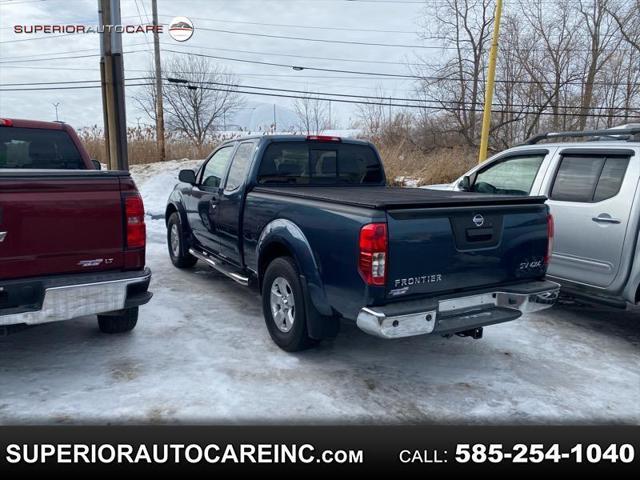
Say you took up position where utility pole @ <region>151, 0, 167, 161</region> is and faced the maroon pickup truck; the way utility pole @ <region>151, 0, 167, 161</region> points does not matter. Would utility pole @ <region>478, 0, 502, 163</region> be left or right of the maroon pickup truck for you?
left

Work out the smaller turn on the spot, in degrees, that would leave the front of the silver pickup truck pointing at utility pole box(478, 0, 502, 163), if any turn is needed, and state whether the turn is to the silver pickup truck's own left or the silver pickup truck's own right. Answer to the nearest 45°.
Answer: approximately 45° to the silver pickup truck's own right

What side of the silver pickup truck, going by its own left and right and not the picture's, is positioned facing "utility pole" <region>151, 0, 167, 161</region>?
front

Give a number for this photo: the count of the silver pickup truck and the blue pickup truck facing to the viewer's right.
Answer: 0

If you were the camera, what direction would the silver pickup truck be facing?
facing away from the viewer and to the left of the viewer

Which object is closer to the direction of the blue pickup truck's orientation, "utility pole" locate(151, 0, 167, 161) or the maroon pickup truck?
the utility pole

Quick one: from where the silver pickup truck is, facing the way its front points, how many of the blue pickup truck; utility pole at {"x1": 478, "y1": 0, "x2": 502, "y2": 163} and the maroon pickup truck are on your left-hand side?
2

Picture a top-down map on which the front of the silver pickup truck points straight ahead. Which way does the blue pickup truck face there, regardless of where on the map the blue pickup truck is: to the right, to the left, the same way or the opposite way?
the same way

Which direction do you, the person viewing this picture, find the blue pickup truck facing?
facing away from the viewer and to the left of the viewer

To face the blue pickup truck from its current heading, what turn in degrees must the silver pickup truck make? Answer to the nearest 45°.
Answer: approximately 90° to its left

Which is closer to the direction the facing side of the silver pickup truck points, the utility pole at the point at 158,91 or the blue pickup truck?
the utility pole

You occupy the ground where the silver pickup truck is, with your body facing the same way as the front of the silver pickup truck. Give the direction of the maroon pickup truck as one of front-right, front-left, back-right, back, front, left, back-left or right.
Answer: left
